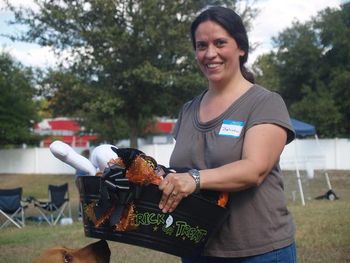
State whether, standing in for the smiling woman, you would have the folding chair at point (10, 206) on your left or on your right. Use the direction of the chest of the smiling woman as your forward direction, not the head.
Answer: on your right

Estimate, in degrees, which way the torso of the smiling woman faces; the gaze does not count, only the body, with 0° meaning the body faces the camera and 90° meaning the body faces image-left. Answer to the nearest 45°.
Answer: approximately 45°

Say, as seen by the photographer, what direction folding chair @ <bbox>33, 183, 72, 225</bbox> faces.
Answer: facing the viewer and to the left of the viewer

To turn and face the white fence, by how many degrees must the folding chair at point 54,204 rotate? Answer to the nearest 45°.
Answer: approximately 180°

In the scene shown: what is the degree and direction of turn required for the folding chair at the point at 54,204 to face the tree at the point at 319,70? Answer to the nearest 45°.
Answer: approximately 180°

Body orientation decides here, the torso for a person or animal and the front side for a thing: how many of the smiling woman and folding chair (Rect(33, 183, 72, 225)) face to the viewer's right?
0

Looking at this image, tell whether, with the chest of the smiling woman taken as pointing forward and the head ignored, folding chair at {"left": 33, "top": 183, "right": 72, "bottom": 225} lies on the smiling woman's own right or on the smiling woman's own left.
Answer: on the smiling woman's own right
